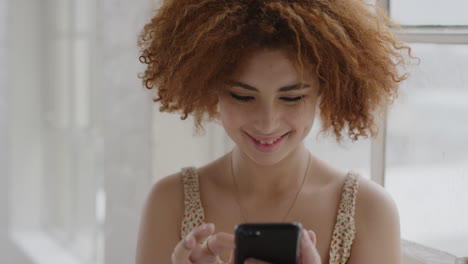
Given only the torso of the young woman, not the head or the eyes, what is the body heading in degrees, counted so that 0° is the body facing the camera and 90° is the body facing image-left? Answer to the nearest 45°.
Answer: approximately 0°

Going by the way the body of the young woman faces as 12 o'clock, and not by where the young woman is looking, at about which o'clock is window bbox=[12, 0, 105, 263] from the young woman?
The window is roughly at 5 o'clock from the young woman.

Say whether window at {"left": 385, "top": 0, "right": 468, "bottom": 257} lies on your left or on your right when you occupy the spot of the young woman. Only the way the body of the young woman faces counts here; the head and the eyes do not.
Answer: on your left
